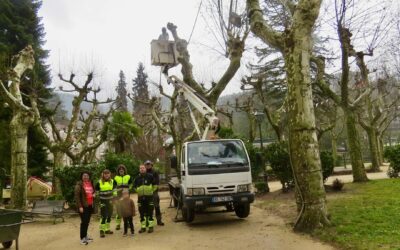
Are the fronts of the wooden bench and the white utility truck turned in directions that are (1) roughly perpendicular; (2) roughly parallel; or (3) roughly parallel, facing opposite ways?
roughly parallel

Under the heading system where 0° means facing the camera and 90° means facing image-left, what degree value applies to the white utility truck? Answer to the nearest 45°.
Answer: approximately 0°

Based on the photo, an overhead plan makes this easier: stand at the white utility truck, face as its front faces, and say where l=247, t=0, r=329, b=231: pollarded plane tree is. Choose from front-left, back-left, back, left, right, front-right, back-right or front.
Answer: front-left

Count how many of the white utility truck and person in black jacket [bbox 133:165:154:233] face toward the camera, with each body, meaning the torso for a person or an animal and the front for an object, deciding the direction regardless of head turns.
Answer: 2

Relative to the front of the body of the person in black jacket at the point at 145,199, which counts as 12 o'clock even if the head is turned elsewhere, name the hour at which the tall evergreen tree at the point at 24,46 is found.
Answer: The tall evergreen tree is roughly at 5 o'clock from the person in black jacket.

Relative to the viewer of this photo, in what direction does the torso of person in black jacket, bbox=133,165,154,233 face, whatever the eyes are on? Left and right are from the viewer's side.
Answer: facing the viewer

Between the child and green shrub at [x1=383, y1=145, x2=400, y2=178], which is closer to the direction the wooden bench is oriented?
the child

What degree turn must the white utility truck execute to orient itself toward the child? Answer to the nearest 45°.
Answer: approximately 90° to its right

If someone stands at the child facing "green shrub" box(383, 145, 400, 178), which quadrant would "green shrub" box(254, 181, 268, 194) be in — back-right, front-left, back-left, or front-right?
front-left

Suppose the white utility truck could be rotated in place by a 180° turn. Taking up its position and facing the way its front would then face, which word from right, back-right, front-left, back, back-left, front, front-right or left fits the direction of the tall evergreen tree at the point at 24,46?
front-left

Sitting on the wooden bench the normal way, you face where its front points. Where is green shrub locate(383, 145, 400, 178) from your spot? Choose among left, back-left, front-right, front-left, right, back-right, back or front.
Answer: back-left
